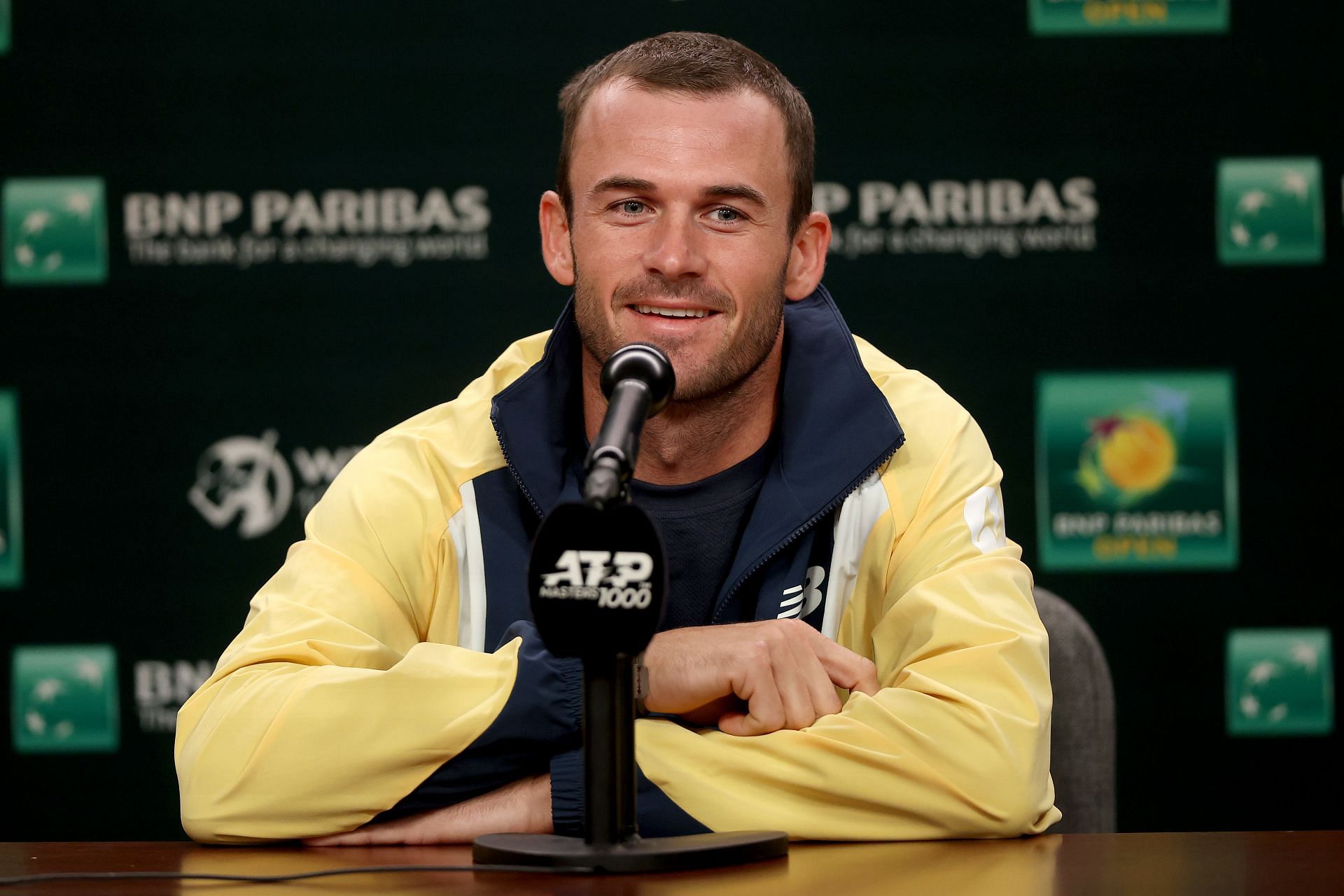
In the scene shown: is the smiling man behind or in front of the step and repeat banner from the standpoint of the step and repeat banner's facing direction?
in front

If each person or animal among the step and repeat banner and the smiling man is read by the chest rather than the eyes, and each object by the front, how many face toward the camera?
2

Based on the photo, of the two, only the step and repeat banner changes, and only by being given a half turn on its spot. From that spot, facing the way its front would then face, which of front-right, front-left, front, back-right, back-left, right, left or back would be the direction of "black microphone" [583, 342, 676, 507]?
back

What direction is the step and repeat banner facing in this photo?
toward the camera

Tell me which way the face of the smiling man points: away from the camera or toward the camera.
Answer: toward the camera

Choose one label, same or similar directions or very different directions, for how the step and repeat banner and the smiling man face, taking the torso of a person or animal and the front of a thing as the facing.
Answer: same or similar directions

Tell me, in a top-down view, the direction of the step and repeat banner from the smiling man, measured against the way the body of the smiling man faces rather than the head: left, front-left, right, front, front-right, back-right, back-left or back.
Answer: back

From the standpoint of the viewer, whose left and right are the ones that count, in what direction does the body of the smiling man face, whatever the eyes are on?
facing the viewer

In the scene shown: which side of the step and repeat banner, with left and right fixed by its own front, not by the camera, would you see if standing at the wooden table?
front

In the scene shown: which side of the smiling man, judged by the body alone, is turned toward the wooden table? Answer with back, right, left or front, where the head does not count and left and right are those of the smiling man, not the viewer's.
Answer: front
